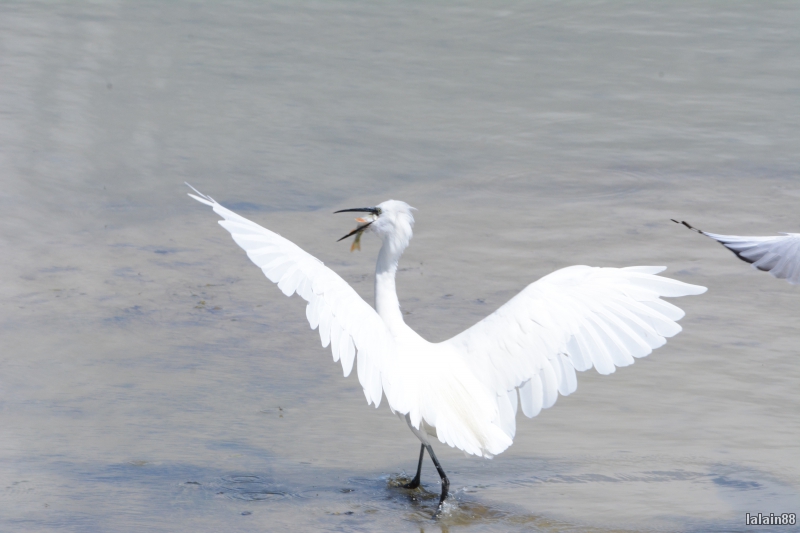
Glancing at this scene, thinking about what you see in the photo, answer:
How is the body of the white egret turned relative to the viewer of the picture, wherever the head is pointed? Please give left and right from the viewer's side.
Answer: facing away from the viewer and to the left of the viewer
